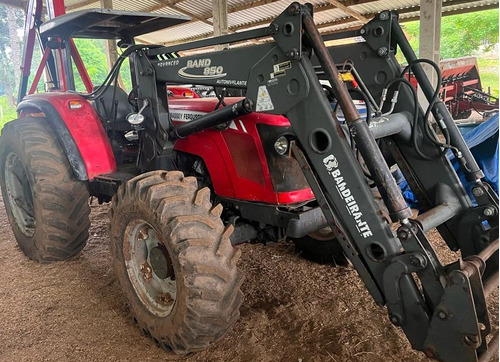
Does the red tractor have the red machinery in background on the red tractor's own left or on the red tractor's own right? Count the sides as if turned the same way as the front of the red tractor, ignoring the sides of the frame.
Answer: on the red tractor's own left

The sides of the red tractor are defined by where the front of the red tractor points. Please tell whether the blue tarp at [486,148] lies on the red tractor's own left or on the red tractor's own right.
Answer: on the red tractor's own left

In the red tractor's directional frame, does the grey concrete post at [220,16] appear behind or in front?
behind

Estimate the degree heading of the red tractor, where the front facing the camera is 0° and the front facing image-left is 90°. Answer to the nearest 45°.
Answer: approximately 315°

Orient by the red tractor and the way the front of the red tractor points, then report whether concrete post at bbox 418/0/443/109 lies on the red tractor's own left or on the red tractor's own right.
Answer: on the red tractor's own left
